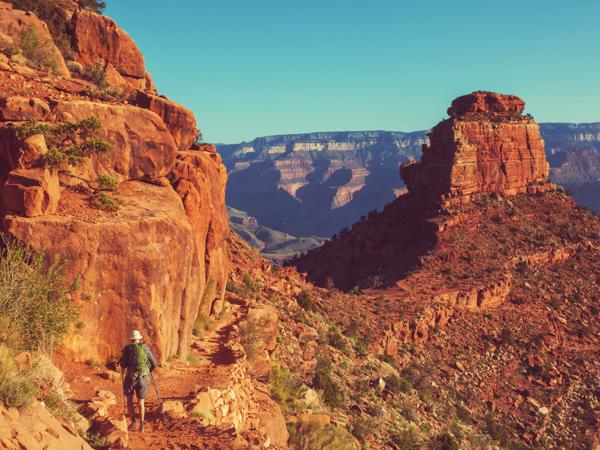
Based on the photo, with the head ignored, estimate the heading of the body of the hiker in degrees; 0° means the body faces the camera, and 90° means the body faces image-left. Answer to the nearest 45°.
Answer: approximately 180°

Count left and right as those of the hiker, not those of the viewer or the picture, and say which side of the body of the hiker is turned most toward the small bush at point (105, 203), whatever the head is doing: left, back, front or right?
front

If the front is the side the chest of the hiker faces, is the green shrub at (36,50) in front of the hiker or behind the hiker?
in front

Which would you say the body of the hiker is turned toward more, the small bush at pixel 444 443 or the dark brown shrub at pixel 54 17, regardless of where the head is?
the dark brown shrub

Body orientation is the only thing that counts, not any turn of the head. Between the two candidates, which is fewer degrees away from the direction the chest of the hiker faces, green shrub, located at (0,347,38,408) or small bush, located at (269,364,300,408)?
the small bush

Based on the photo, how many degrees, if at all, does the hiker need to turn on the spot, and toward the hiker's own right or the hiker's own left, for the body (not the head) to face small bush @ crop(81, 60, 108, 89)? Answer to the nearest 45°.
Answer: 0° — they already face it

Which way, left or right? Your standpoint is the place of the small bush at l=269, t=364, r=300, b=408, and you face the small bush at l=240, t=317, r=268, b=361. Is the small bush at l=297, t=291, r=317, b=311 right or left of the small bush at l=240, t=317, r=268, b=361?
right

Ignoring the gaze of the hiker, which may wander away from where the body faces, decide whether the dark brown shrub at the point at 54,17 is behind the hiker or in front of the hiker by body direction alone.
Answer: in front

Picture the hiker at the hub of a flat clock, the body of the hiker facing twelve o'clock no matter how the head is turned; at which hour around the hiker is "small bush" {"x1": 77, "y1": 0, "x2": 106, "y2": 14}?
The small bush is roughly at 12 o'clock from the hiker.

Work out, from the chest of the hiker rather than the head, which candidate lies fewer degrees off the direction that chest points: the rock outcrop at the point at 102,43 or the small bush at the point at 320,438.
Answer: the rock outcrop
